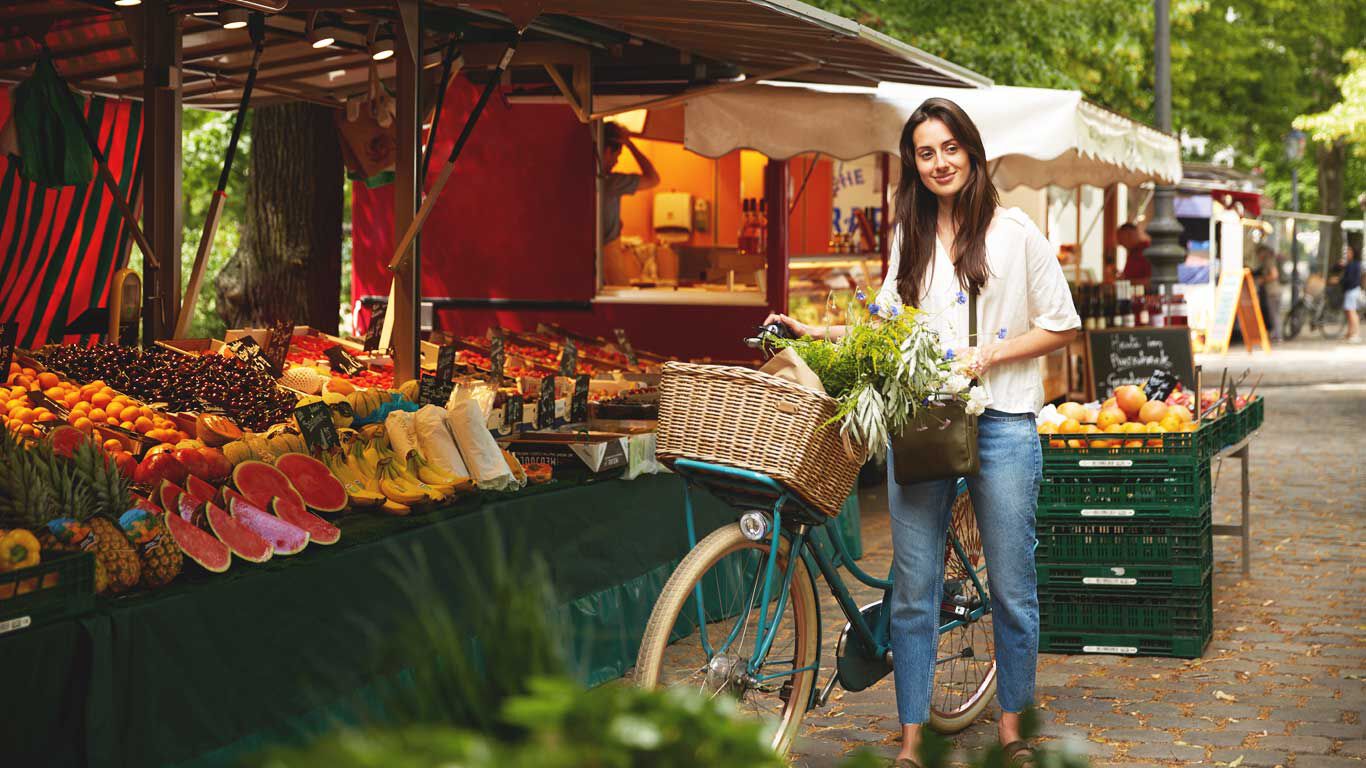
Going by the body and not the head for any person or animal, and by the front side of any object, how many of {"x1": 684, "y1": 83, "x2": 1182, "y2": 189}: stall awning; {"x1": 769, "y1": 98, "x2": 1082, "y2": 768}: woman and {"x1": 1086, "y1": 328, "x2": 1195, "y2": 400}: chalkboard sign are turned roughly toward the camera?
3

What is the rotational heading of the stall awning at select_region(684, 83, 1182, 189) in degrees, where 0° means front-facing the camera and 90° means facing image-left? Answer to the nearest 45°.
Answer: approximately 0°

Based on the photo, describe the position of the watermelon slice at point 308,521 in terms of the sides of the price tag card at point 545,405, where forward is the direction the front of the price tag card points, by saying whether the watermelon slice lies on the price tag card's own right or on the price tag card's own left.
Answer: on the price tag card's own right

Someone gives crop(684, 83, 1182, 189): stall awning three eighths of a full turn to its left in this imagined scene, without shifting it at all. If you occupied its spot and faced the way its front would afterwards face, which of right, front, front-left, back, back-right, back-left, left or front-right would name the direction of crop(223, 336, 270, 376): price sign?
back

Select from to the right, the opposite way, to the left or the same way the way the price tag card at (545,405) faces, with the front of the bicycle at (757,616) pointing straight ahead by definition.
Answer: to the left

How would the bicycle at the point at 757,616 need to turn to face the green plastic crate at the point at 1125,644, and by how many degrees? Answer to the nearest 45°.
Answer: approximately 180°

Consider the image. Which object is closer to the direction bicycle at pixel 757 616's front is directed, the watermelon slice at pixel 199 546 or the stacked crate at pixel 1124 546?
the watermelon slice

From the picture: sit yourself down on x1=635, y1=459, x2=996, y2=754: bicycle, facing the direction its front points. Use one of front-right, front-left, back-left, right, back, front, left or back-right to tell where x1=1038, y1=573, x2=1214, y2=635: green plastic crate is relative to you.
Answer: back

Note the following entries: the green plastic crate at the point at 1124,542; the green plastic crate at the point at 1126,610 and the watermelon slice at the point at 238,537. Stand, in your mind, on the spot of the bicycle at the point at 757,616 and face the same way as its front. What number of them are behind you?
2

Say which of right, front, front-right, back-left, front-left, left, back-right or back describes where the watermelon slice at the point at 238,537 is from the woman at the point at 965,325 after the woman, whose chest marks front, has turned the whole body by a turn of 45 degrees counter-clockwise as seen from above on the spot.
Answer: back-right

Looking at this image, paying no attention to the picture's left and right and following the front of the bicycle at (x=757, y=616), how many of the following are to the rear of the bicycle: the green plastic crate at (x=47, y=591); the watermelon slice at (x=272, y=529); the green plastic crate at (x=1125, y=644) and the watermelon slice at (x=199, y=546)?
1

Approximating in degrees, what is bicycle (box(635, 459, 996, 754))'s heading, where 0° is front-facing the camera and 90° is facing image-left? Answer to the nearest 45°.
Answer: approximately 45°

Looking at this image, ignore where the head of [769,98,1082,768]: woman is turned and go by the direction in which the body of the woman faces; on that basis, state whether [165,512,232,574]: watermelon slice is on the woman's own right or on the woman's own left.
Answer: on the woman's own right
